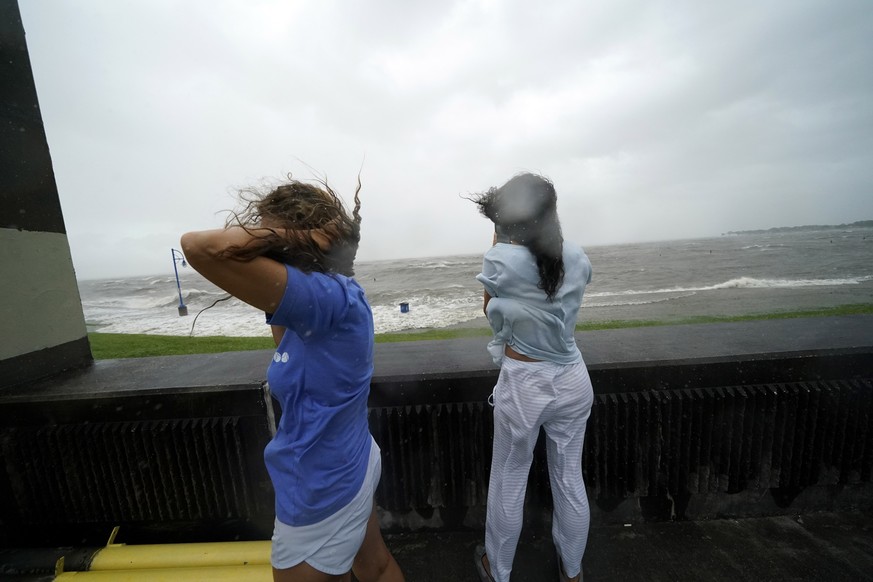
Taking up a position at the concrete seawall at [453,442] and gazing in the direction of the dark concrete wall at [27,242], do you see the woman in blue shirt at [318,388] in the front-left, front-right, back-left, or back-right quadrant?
front-left

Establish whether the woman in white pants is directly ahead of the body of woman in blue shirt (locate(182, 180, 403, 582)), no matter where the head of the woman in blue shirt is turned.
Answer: no

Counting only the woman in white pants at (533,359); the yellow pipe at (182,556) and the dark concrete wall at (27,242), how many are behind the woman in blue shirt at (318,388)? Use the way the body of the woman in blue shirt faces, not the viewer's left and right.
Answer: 1

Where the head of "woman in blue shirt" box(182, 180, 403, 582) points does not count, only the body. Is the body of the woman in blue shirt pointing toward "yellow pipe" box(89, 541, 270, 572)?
no

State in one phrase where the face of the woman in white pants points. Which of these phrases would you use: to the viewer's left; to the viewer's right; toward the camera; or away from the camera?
away from the camera
